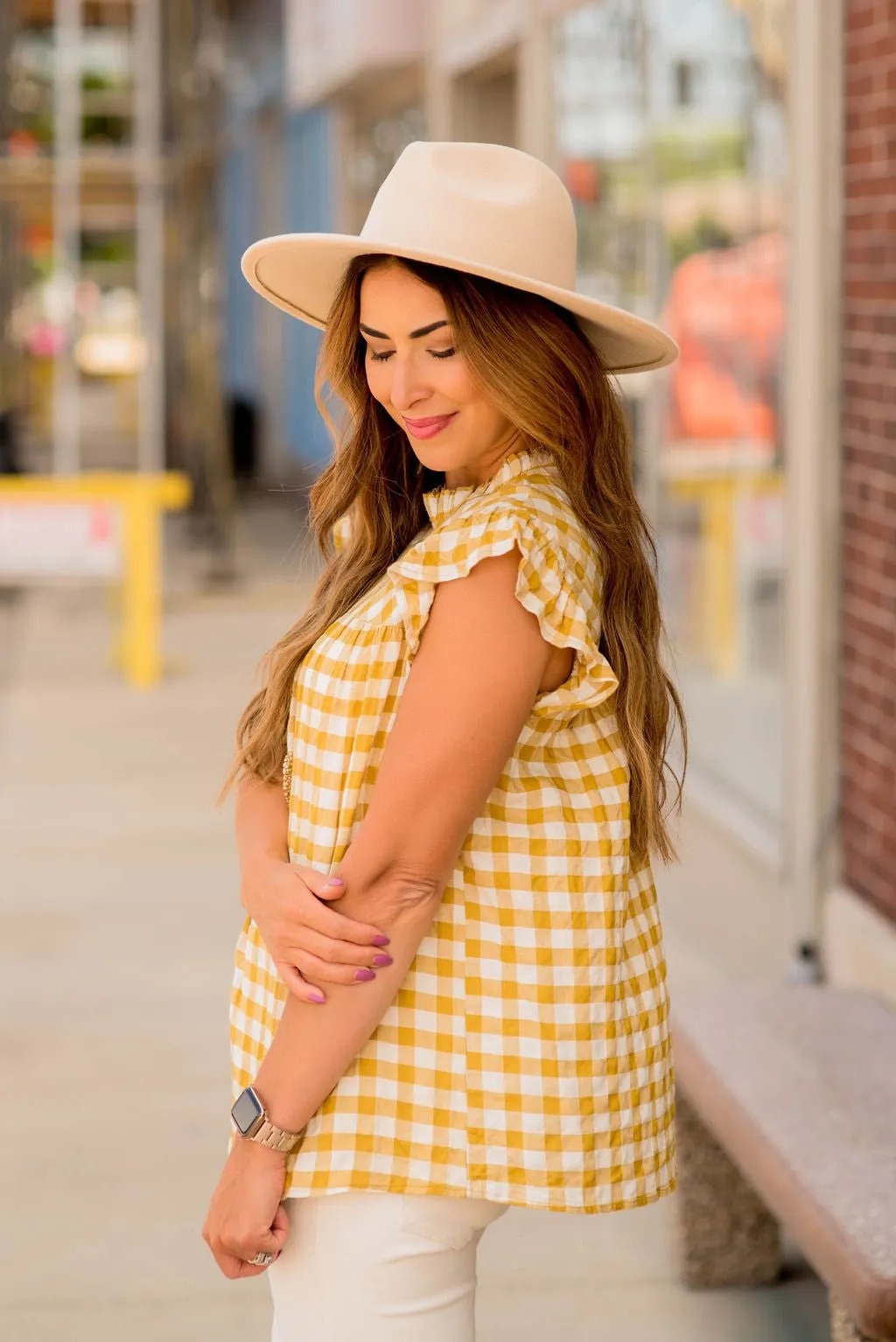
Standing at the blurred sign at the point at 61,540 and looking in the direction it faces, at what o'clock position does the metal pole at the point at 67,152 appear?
The metal pole is roughly at 6 o'clock from the blurred sign.

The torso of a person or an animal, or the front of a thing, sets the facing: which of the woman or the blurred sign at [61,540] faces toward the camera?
the blurred sign

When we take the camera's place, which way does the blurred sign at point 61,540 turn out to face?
facing the viewer

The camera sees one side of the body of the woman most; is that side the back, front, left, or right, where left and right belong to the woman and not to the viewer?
left

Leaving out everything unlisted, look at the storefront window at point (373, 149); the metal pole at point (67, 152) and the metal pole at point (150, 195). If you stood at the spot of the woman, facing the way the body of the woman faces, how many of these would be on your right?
3

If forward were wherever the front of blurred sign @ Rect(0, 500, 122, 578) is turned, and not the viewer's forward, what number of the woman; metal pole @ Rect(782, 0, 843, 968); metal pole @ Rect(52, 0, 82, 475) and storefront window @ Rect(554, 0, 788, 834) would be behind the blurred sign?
1

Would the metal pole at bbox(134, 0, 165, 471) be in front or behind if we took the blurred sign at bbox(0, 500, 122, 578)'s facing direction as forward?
behind

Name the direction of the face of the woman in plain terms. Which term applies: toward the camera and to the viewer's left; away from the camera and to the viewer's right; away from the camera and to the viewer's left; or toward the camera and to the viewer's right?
toward the camera and to the viewer's left

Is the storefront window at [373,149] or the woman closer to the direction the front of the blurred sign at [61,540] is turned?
the woman

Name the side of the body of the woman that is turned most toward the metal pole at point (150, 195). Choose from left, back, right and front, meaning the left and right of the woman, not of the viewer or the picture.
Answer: right

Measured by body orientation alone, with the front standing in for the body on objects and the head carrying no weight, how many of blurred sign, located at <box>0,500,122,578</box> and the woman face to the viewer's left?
1

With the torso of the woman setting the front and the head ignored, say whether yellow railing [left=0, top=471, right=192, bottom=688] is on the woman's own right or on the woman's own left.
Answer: on the woman's own right

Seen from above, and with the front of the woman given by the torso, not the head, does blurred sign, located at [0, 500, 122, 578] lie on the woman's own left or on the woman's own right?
on the woman's own right

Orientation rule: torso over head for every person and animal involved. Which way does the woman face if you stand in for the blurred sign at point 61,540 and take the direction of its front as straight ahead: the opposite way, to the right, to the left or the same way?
to the right
